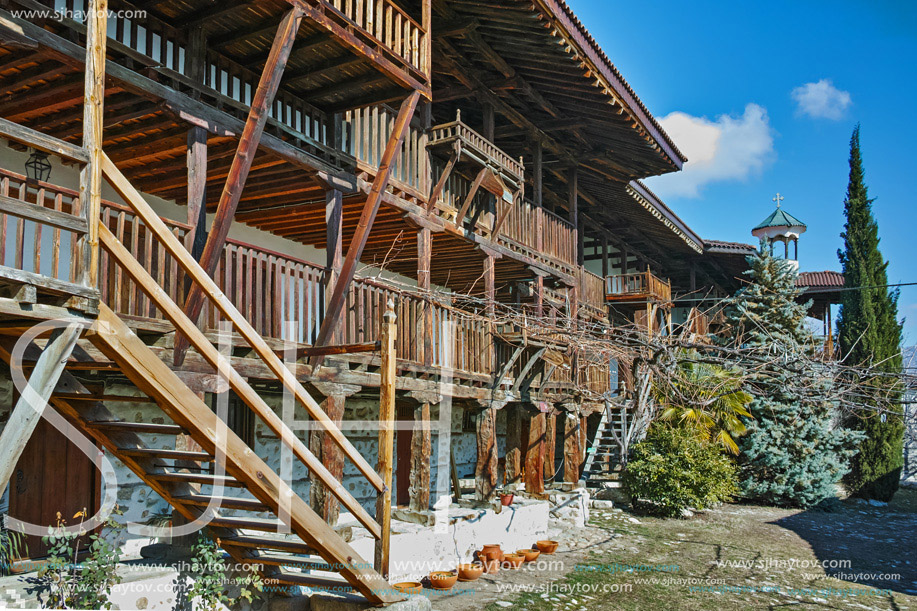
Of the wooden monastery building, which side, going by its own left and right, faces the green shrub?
front

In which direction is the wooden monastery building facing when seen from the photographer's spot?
facing the viewer and to the right of the viewer

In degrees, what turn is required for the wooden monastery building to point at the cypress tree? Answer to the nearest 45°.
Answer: approximately 90° to its left

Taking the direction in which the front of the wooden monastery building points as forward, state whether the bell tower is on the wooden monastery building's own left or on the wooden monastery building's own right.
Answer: on the wooden monastery building's own left

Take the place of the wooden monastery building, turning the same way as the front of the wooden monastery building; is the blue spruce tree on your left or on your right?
on your left
